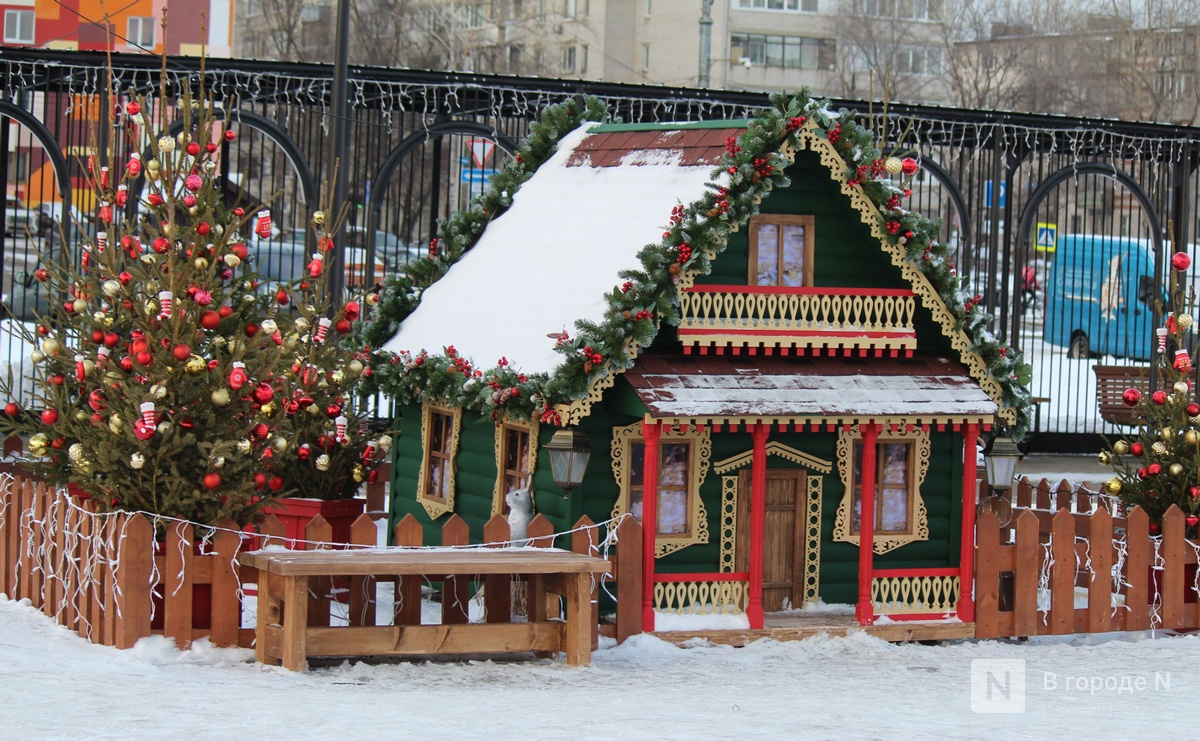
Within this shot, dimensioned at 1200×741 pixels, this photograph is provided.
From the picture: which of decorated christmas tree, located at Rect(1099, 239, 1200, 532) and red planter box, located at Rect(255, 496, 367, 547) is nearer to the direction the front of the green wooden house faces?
the decorated christmas tree

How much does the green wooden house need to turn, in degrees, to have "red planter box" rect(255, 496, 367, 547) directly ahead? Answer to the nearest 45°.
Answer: approximately 135° to its right

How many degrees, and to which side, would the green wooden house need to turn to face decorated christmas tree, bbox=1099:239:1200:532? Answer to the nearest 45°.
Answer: approximately 90° to its left

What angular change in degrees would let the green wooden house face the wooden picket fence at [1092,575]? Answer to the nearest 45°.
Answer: approximately 45° to its left

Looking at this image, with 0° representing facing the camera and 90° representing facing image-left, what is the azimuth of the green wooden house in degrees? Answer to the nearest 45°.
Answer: approximately 315°

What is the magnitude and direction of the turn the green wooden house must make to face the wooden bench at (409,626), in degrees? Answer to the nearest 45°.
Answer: approximately 90° to its right

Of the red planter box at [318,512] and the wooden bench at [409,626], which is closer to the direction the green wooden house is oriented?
the wooden bench
